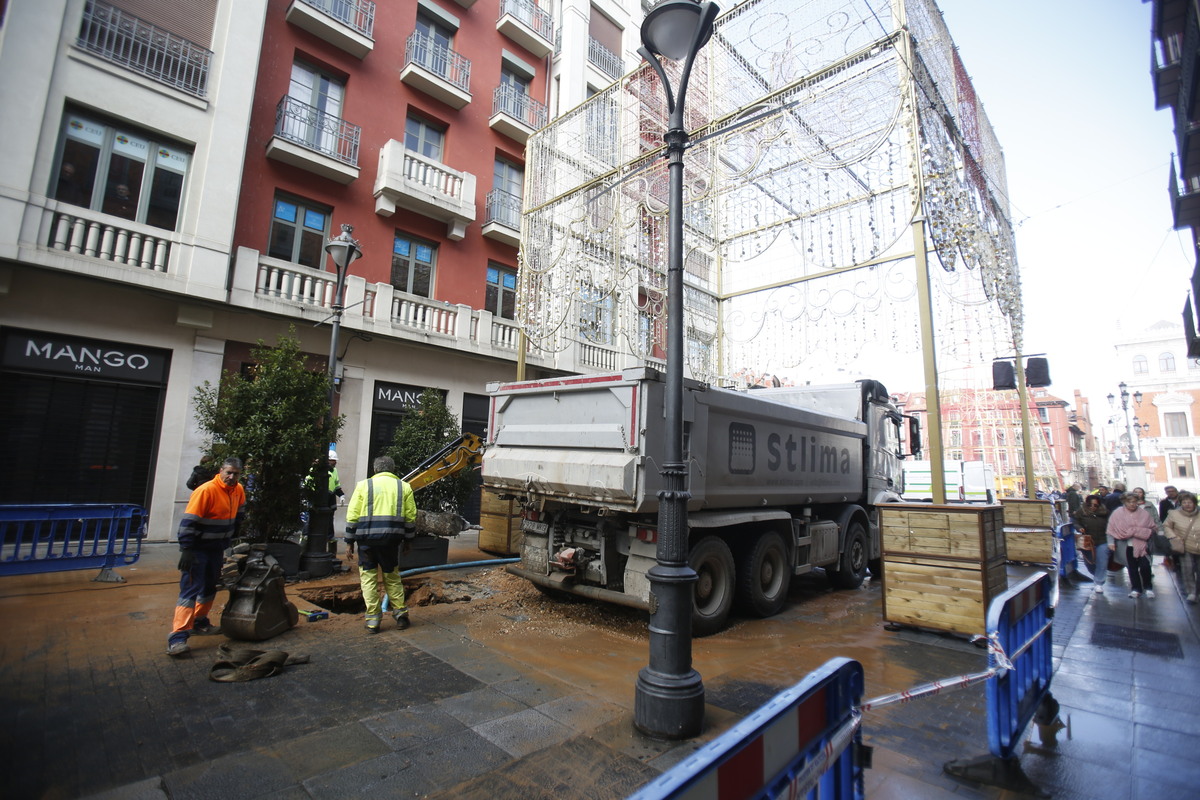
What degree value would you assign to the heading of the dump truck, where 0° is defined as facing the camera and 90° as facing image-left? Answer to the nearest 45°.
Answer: approximately 225°

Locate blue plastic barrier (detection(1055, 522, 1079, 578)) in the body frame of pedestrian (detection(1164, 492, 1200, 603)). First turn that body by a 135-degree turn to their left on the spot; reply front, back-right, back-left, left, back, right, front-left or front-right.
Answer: left

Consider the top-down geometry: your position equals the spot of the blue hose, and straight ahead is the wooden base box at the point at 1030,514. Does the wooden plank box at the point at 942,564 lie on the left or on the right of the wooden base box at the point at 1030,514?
right

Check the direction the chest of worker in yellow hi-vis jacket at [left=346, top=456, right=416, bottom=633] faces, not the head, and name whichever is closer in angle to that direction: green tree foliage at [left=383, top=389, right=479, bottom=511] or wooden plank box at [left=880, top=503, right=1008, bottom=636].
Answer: the green tree foliage

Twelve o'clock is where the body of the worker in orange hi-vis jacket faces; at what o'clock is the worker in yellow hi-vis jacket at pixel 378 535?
The worker in yellow hi-vis jacket is roughly at 11 o'clock from the worker in orange hi-vis jacket.

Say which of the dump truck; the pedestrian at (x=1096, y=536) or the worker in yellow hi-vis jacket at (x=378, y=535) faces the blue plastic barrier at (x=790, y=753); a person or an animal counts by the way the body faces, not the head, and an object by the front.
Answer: the pedestrian

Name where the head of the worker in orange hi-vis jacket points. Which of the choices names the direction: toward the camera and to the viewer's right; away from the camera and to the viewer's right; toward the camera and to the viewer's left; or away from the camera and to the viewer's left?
toward the camera and to the viewer's right

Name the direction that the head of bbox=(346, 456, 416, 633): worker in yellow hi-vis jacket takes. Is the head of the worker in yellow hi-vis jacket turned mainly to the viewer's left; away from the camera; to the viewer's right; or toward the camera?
away from the camera

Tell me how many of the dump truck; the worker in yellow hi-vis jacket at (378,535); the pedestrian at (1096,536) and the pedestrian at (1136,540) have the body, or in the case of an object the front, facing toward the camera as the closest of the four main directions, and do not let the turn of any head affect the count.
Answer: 2

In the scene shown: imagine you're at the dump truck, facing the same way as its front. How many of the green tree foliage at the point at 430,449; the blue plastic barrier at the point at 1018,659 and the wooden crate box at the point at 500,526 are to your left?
2

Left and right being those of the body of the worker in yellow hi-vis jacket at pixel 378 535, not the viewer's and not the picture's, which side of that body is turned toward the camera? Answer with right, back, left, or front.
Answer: back

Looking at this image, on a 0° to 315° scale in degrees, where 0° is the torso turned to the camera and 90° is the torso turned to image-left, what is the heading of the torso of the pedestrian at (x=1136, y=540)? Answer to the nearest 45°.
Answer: approximately 0°
